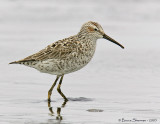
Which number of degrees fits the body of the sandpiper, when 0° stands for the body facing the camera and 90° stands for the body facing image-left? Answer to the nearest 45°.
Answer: approximately 270°
